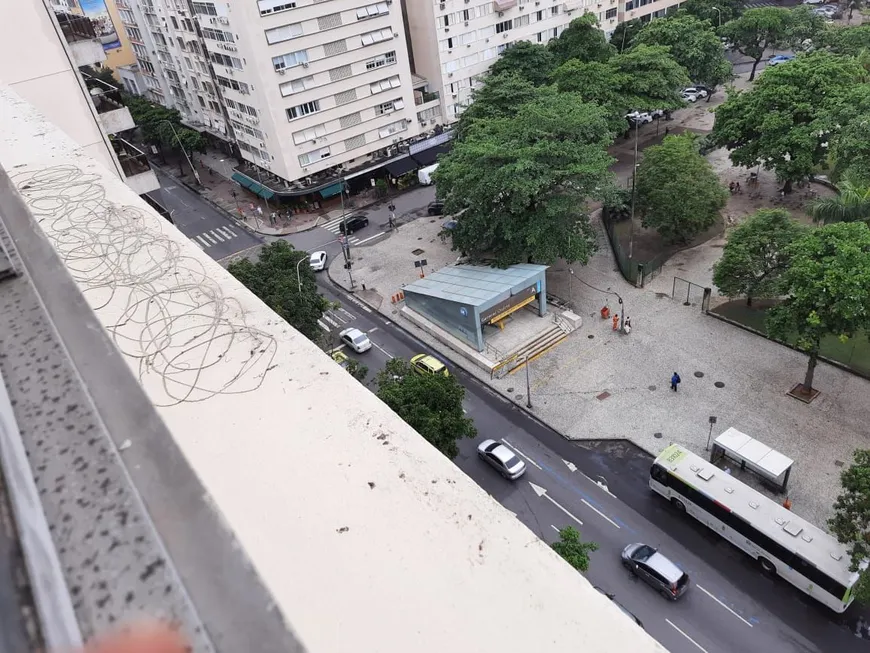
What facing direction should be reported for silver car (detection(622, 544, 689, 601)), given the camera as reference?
facing away from the viewer and to the left of the viewer

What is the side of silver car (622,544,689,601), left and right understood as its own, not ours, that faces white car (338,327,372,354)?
front

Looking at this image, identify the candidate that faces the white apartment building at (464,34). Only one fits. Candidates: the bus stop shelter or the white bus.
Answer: the white bus

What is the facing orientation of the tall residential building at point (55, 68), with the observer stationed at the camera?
facing to the right of the viewer

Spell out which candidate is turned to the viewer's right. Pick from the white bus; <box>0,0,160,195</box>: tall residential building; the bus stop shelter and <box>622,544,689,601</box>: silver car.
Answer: the tall residential building

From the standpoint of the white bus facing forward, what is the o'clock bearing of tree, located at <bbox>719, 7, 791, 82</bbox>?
The tree is roughly at 1 o'clock from the white bus.

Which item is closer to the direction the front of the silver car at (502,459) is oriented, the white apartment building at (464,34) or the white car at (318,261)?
the white car

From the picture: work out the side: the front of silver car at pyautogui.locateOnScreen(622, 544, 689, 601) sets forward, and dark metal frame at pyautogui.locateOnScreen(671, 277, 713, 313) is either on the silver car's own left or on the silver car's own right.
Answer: on the silver car's own right

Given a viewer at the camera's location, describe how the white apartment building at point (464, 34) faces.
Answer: facing the viewer and to the right of the viewer

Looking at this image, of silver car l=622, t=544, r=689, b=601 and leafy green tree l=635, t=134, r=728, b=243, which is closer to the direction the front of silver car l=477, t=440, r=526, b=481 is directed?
the leafy green tree

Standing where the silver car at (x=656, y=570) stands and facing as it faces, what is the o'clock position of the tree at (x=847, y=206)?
The tree is roughly at 2 o'clock from the silver car.

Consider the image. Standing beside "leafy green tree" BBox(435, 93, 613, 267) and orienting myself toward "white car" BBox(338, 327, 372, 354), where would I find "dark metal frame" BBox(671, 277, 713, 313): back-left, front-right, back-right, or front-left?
back-left

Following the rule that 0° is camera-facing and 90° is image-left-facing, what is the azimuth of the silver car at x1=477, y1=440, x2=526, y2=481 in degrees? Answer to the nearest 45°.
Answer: approximately 135°

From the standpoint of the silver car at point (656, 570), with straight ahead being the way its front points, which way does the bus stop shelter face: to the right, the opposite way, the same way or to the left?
to the left

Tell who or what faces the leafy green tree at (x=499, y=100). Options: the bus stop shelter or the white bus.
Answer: the white bus

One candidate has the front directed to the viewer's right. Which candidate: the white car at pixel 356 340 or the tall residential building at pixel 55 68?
the tall residential building

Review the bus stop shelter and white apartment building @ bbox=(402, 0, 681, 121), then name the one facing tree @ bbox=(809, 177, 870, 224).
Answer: the white apartment building

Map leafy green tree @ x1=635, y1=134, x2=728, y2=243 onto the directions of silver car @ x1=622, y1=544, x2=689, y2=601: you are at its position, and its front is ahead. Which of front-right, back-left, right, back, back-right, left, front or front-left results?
front-right

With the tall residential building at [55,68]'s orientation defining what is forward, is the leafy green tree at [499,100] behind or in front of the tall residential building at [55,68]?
in front

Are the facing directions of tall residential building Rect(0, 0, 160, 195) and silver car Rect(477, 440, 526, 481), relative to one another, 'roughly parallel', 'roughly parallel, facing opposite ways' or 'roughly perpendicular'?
roughly perpendicular

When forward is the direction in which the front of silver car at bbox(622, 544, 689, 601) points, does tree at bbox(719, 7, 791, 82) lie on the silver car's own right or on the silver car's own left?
on the silver car's own right
